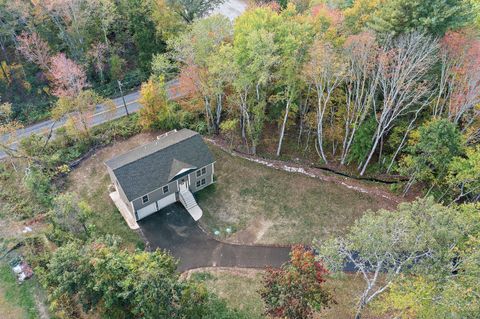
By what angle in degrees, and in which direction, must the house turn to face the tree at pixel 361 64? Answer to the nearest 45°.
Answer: approximately 45° to its left

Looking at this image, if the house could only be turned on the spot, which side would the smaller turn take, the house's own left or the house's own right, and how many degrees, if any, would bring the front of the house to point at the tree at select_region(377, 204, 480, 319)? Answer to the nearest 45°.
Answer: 0° — it already faces it

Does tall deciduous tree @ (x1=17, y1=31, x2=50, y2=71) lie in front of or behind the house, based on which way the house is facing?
behind

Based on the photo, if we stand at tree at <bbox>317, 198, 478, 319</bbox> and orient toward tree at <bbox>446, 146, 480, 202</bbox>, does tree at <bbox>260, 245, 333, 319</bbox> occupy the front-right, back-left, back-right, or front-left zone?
back-left

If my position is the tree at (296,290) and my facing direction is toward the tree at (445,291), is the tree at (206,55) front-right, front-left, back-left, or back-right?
back-left

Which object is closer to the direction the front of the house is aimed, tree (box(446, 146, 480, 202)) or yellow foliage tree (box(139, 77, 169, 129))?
the tree

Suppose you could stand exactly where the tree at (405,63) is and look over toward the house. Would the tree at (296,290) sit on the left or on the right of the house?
left

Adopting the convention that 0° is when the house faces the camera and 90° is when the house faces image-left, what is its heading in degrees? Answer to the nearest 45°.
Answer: approximately 315°
